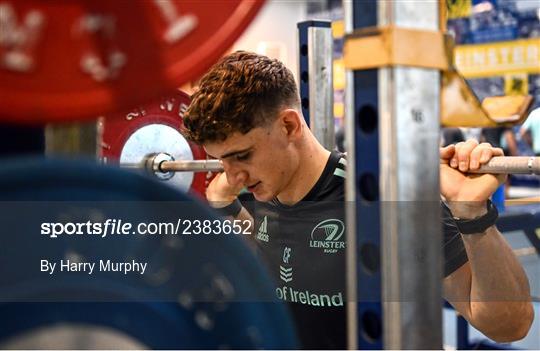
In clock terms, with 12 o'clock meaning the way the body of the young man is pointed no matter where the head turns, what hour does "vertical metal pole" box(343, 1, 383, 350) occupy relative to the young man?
The vertical metal pole is roughly at 10 o'clock from the young man.

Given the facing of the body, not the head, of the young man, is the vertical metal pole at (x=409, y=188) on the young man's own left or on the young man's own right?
on the young man's own left

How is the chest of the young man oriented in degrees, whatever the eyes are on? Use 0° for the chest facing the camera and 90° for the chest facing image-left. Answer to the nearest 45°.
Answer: approximately 45°

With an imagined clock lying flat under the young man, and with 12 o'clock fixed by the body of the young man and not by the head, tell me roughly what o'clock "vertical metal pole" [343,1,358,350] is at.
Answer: The vertical metal pole is roughly at 10 o'clock from the young man.

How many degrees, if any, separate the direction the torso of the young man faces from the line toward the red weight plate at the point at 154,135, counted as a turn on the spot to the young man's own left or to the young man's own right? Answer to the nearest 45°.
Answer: approximately 90° to the young man's own right
